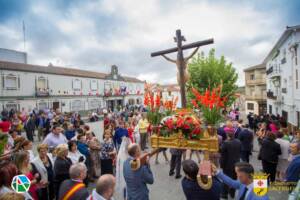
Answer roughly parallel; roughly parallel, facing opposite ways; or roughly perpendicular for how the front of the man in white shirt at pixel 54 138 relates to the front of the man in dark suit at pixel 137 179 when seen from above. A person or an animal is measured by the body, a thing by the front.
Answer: roughly perpendicular

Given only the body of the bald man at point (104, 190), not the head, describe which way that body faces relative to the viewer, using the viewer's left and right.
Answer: facing away from the viewer and to the right of the viewer

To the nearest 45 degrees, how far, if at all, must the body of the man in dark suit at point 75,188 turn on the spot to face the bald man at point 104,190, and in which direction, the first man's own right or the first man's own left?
approximately 90° to the first man's own right

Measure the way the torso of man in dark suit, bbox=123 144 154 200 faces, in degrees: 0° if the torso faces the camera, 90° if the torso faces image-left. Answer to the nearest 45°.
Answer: approximately 225°

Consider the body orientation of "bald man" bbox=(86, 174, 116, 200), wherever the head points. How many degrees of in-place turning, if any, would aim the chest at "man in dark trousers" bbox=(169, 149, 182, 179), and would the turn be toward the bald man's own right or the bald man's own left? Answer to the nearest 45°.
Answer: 0° — they already face them

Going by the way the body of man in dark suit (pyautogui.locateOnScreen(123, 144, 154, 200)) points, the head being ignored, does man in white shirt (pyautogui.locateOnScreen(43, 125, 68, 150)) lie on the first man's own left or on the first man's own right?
on the first man's own left

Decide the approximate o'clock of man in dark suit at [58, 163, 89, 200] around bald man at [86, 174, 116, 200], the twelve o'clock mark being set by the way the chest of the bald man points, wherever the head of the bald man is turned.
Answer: The man in dark suit is roughly at 9 o'clock from the bald man.

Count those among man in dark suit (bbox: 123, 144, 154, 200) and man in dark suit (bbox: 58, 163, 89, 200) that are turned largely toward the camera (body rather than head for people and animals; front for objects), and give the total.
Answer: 0

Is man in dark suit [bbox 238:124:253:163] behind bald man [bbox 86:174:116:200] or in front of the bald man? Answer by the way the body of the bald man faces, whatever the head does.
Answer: in front

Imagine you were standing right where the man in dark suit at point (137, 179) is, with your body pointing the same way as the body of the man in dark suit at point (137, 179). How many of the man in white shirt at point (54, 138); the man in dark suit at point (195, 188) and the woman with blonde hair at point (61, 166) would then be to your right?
1

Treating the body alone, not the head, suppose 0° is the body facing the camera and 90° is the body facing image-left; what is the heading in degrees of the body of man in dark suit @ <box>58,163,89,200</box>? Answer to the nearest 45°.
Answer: approximately 225°

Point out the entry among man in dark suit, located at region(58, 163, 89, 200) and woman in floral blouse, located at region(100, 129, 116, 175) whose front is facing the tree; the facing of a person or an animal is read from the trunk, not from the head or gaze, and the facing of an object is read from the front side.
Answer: the man in dark suit

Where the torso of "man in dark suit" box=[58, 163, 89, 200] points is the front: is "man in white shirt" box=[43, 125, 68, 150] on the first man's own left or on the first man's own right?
on the first man's own left

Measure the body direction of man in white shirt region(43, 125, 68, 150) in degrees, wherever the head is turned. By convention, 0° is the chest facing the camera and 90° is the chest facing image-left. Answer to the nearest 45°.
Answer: approximately 315°

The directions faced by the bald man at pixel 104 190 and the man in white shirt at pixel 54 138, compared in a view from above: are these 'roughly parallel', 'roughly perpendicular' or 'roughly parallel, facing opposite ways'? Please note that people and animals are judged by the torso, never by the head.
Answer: roughly perpendicular

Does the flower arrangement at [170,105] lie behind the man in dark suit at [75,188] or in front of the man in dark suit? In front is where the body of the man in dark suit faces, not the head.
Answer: in front
